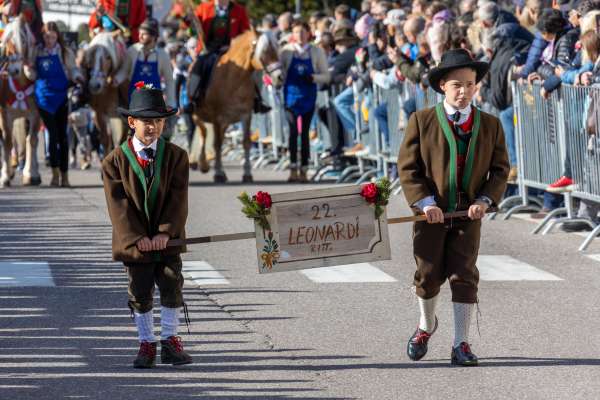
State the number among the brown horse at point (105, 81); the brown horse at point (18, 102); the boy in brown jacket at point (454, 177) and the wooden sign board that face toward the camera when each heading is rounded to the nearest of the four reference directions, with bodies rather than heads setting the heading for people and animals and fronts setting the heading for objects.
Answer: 4

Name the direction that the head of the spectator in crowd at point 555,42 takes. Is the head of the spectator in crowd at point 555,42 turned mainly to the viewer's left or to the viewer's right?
to the viewer's left

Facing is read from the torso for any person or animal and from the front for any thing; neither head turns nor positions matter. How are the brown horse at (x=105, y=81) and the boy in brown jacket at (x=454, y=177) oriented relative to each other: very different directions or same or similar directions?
same or similar directions

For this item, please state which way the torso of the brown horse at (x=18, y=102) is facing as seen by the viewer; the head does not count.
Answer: toward the camera

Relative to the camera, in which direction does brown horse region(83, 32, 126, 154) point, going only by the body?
toward the camera

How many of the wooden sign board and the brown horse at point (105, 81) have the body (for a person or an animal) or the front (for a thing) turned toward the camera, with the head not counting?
2

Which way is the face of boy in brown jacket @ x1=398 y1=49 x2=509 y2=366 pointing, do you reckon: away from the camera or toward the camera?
toward the camera
